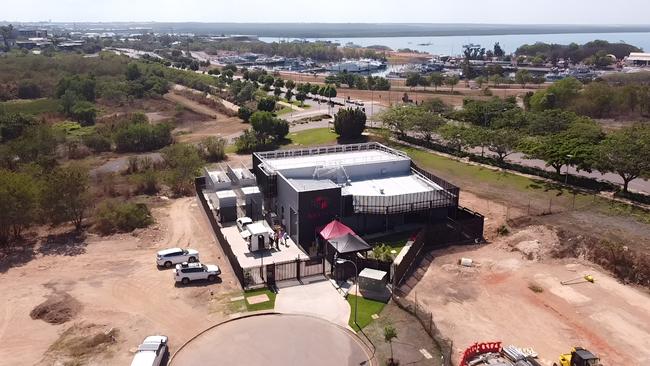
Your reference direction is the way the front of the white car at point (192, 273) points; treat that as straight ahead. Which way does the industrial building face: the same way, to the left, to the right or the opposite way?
to the right

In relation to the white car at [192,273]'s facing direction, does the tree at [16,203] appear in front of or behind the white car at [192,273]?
behind

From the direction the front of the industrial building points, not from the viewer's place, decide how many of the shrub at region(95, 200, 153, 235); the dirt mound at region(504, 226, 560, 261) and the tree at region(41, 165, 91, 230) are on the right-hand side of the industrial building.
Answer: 2

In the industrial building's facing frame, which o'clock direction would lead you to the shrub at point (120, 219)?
The shrub is roughly at 3 o'clock from the industrial building.

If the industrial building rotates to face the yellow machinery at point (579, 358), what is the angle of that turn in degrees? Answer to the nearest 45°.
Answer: approximately 45° to its left

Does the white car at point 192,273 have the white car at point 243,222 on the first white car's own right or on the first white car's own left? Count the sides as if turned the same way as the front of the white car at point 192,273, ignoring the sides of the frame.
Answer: on the first white car's own left

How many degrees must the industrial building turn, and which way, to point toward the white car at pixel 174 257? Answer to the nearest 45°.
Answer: approximately 45° to its right

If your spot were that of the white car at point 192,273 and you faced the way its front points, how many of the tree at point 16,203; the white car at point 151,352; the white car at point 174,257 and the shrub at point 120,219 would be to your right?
1

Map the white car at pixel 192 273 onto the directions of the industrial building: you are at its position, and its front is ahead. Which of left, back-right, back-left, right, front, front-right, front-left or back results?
front-right

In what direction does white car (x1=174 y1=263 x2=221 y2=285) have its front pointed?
to the viewer's right

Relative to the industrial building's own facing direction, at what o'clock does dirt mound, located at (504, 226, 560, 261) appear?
The dirt mound is roughly at 9 o'clock from the industrial building.

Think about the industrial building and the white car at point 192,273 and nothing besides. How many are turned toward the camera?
1
